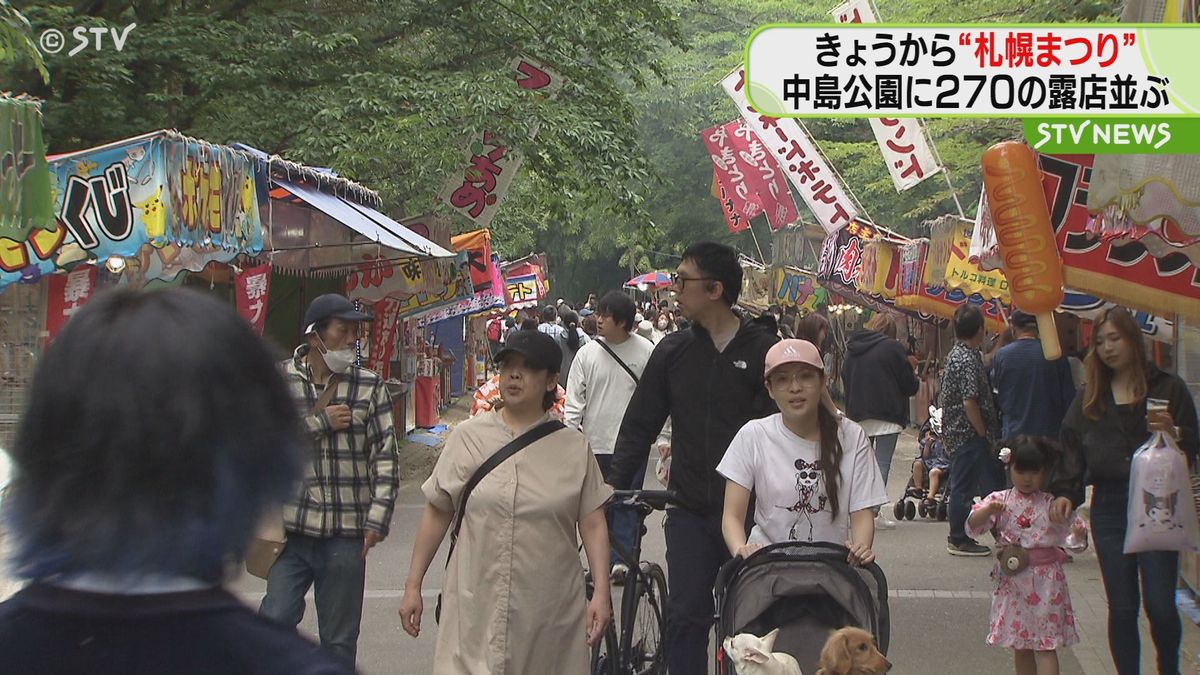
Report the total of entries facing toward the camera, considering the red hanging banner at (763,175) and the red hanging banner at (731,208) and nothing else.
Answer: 2

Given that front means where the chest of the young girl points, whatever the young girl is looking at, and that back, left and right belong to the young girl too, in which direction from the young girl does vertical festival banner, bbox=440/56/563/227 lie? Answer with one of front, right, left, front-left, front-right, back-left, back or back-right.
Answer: back-right

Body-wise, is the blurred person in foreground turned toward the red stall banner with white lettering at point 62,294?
yes

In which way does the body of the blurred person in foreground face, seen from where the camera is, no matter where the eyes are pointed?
away from the camera

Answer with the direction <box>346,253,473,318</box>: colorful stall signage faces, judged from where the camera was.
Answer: facing the viewer and to the right of the viewer

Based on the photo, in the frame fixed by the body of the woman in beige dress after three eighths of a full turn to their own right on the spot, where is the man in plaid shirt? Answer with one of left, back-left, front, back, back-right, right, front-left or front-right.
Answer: front

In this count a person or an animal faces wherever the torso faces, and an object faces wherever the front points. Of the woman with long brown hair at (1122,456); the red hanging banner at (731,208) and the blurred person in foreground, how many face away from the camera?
1

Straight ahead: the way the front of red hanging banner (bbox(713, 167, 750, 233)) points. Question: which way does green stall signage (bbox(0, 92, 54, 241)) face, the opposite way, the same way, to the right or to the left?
to the left

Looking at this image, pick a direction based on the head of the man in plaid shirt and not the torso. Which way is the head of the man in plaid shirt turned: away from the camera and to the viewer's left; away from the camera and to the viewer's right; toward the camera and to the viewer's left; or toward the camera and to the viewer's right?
toward the camera and to the viewer's right

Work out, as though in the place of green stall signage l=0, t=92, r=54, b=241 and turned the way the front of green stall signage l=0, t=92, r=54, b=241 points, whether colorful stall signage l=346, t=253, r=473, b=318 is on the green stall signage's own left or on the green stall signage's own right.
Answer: on the green stall signage's own left
